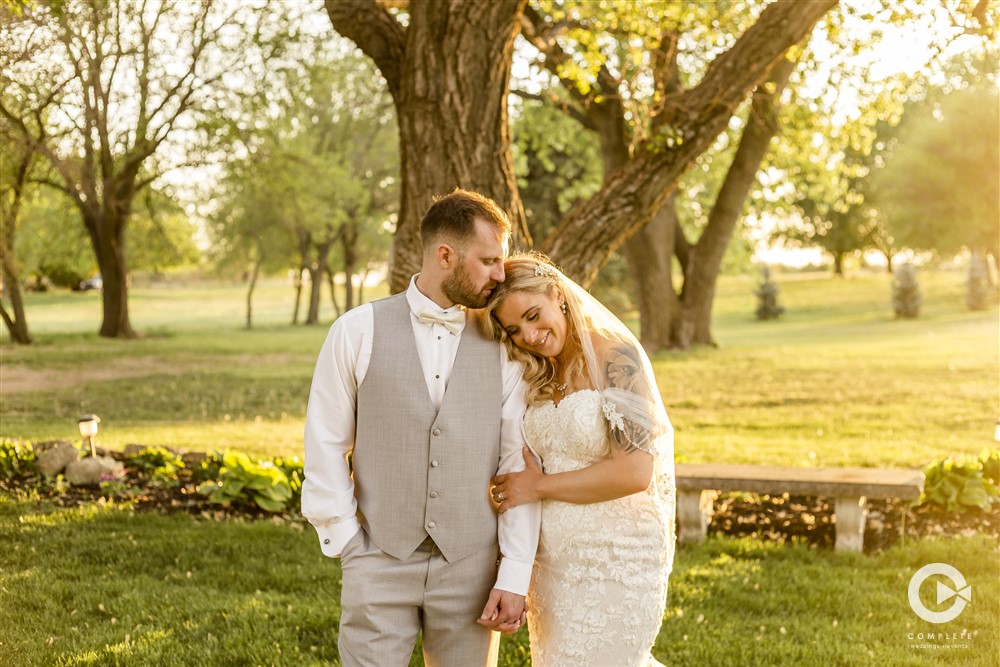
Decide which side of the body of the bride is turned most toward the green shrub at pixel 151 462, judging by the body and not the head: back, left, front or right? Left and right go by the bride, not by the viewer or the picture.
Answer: right

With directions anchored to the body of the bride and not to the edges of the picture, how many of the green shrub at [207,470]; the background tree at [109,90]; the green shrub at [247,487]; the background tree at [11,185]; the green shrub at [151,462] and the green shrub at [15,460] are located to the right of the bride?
6

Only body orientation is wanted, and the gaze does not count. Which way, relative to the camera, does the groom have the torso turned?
toward the camera

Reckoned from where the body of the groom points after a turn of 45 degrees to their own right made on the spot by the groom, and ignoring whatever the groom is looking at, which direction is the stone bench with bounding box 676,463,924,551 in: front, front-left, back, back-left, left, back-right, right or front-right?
back

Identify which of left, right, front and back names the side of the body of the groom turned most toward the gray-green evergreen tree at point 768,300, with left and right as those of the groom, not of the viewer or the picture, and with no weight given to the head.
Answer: back

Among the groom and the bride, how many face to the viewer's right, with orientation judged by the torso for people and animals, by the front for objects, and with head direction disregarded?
0

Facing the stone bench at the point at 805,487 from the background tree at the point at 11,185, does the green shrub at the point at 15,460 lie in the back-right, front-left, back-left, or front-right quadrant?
front-right

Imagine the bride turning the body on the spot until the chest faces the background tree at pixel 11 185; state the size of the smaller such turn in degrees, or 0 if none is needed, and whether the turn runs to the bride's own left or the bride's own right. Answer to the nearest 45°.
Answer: approximately 90° to the bride's own right

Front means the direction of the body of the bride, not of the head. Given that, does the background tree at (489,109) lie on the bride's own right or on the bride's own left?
on the bride's own right

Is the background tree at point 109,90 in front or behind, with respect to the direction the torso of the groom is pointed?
behind

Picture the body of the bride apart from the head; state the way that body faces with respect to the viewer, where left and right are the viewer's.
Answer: facing the viewer and to the left of the viewer
